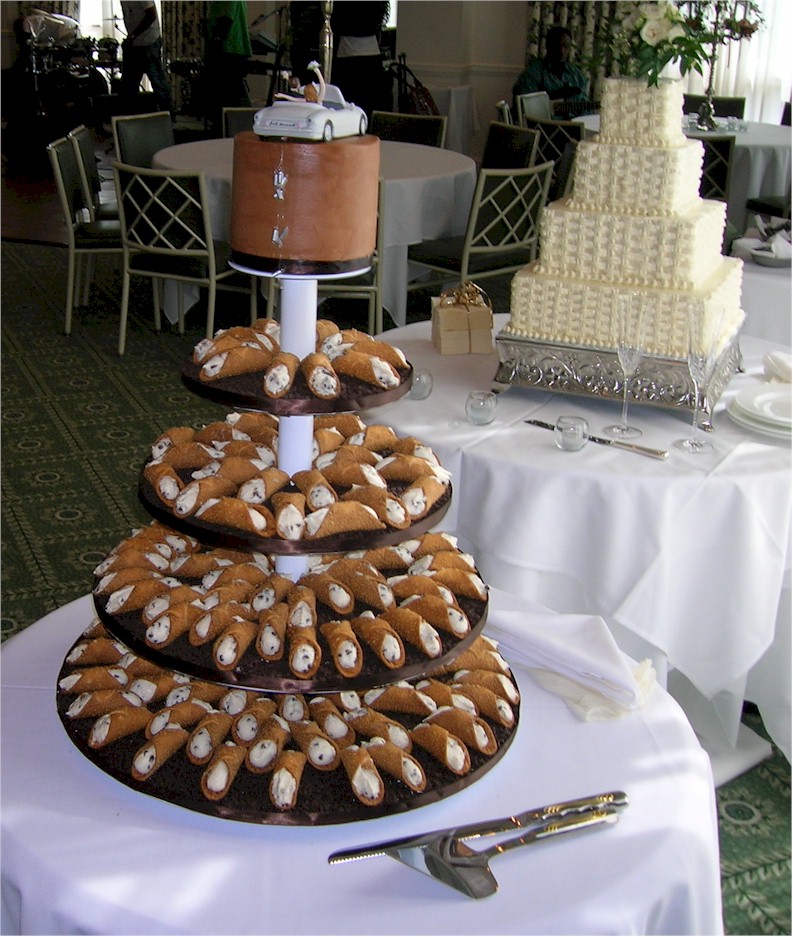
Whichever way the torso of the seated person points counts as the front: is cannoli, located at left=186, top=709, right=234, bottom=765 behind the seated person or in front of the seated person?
in front

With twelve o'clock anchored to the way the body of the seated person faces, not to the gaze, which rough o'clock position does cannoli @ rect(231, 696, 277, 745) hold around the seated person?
The cannoli is roughly at 12 o'clock from the seated person.

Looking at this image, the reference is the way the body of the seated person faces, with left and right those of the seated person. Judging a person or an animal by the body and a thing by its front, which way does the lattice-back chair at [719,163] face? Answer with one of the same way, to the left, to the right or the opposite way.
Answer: the opposite way

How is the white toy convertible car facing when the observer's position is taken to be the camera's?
facing away from the viewer and to the right of the viewer

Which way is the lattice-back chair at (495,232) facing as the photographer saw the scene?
facing away from the viewer and to the left of the viewer

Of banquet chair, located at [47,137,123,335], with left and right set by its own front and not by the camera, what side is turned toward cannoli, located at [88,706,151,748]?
right

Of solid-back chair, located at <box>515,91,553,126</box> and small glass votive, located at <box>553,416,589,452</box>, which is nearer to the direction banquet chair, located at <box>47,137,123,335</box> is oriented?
the solid-back chair

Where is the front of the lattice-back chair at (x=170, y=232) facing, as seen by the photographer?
facing away from the viewer and to the right of the viewer

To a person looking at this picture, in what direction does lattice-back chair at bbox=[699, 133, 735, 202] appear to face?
facing away from the viewer

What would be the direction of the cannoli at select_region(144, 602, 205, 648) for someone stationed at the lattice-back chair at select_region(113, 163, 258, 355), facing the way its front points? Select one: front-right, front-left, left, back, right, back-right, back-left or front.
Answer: back-right

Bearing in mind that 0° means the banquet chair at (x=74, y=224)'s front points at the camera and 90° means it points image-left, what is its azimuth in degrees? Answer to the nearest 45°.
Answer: approximately 270°

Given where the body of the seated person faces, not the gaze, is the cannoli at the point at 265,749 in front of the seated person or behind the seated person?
in front
